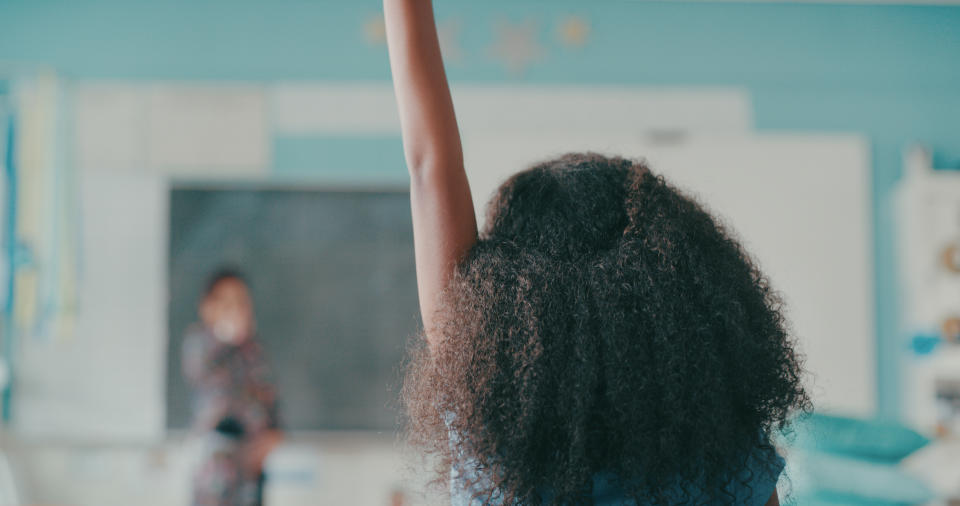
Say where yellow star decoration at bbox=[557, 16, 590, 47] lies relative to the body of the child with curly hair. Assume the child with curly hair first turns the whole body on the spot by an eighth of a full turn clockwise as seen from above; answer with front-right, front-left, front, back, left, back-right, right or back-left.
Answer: front-left

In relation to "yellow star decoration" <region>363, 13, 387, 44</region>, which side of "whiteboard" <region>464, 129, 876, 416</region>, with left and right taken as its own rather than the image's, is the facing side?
right

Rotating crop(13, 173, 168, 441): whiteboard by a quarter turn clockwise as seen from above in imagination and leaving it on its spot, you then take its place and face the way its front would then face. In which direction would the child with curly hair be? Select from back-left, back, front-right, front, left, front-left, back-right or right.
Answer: left

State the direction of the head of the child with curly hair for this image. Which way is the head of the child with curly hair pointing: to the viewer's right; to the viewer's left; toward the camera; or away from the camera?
away from the camera

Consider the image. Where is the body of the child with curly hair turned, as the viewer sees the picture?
away from the camera

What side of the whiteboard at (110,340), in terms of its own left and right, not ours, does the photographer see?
front

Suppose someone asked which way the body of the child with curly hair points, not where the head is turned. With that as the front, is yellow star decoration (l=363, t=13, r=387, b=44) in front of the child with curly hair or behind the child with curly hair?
in front

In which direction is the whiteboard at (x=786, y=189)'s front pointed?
toward the camera
